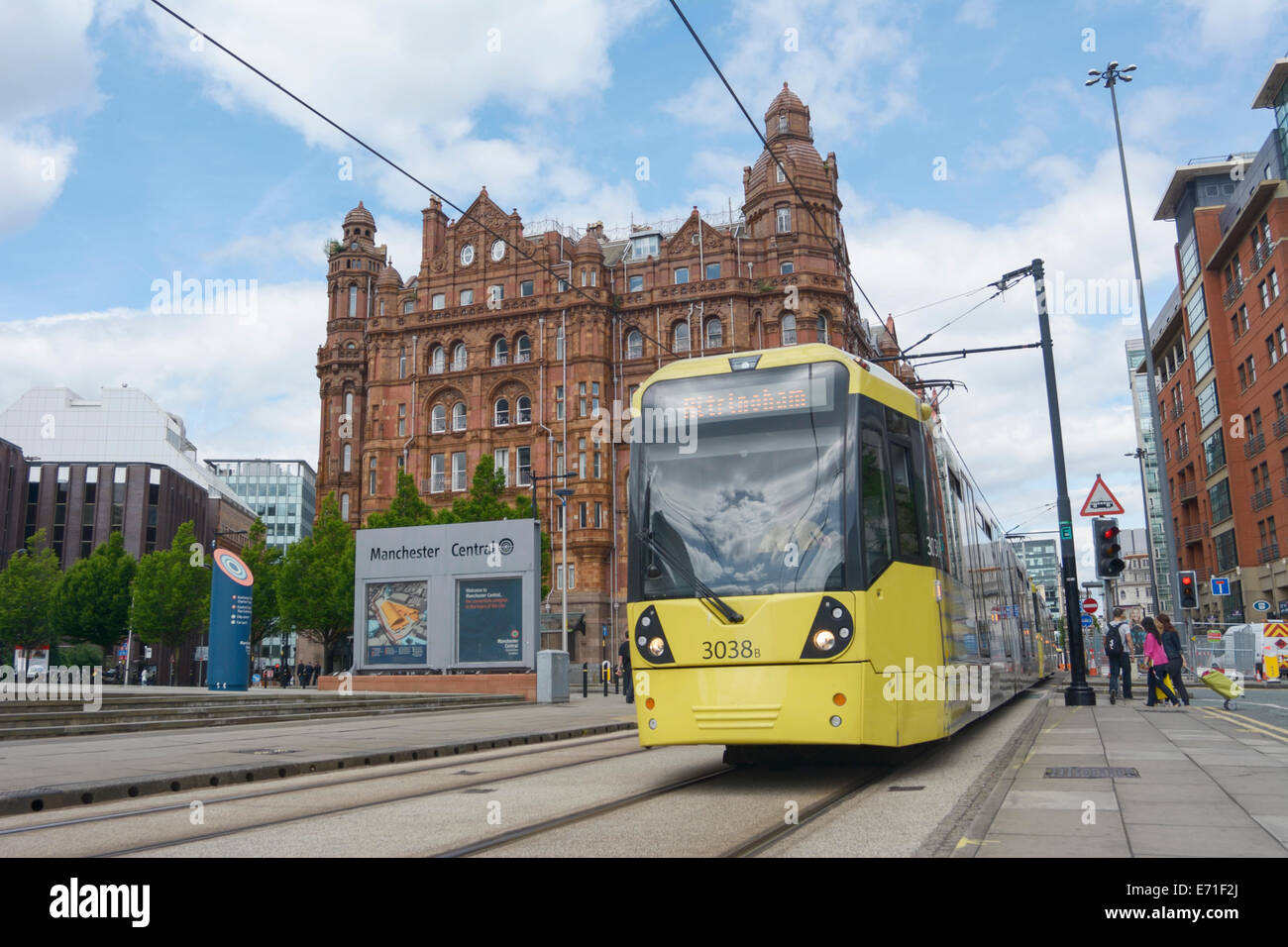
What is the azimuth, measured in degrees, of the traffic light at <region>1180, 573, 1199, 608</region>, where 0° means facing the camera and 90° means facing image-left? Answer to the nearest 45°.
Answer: approximately 0°

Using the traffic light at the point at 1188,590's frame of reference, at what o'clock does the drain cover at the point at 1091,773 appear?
The drain cover is roughly at 12 o'clock from the traffic light.

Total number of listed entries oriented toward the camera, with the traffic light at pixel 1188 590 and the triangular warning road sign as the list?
2

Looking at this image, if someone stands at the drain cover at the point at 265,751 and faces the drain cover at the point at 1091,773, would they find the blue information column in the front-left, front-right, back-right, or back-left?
back-left

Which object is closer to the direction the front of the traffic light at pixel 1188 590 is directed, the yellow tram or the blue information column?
the yellow tram

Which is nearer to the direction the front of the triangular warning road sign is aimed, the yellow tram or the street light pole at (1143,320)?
the yellow tram

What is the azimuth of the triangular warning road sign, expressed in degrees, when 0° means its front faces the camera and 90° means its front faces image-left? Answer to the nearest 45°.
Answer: approximately 0°

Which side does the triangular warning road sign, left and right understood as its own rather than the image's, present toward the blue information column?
right

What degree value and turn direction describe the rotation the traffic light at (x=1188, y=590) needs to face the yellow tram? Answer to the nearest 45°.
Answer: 0° — it already faces it
